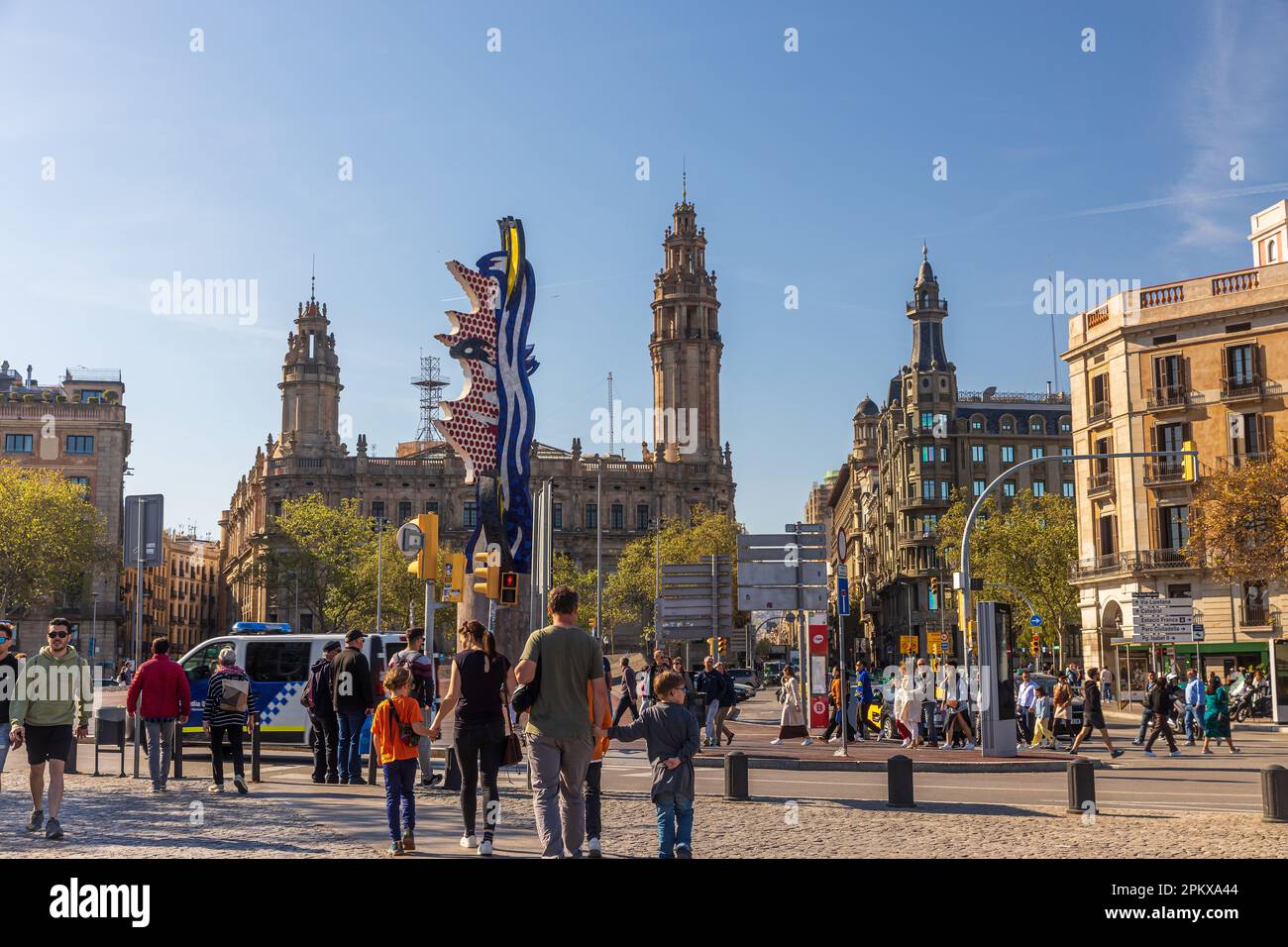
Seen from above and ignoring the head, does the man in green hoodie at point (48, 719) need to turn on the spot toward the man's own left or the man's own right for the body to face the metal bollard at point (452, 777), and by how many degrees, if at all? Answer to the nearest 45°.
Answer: approximately 135° to the man's own left

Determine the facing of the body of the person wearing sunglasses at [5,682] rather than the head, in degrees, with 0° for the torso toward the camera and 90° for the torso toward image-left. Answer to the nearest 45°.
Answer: approximately 0°

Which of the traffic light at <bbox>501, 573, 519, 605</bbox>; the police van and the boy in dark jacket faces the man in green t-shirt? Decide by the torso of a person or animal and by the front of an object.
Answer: the traffic light

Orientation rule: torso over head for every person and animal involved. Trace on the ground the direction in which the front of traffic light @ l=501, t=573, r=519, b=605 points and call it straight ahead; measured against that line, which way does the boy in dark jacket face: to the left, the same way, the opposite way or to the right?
the opposite way

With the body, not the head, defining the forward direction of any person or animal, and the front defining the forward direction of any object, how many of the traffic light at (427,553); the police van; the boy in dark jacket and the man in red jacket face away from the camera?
2

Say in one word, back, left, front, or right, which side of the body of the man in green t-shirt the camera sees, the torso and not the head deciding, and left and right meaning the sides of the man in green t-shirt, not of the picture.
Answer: back

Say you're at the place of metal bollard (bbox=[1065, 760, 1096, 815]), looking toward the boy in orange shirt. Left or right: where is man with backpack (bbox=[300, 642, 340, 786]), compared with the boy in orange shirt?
right

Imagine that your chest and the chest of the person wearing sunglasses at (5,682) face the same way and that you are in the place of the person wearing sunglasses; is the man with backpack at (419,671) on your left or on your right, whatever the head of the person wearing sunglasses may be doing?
on your left

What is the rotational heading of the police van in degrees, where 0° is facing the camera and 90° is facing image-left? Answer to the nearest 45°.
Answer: approximately 90°

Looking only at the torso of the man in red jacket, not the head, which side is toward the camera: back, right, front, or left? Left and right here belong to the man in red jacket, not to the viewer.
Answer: back

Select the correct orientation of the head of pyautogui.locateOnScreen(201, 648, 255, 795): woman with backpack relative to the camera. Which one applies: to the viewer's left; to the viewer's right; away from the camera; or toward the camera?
away from the camera
